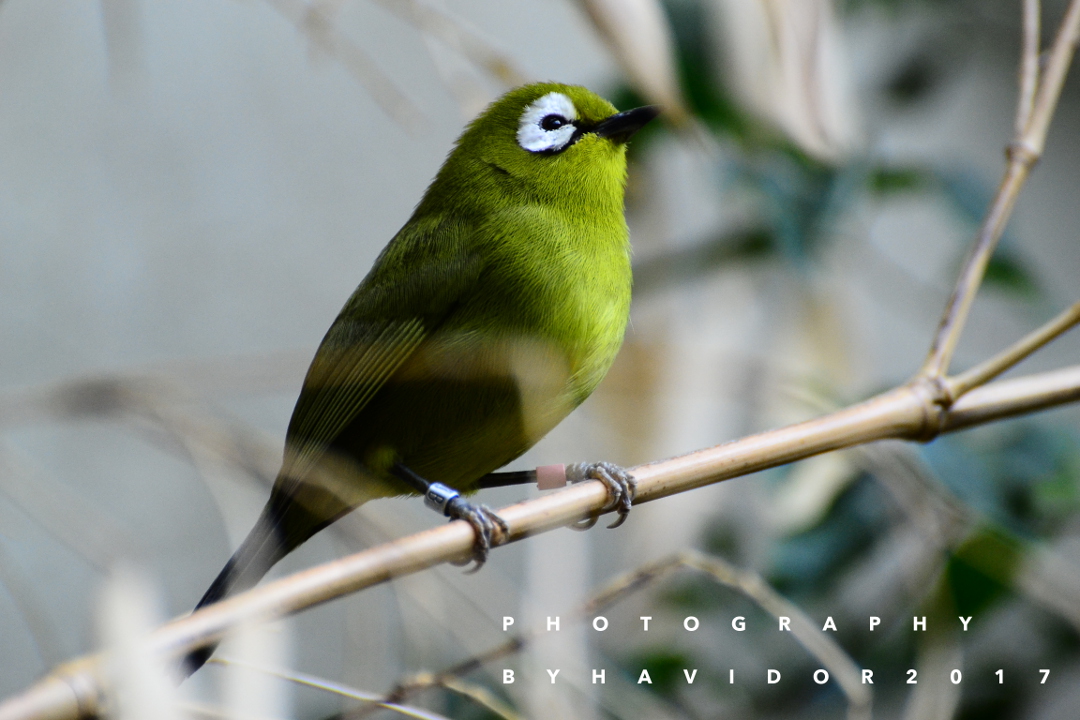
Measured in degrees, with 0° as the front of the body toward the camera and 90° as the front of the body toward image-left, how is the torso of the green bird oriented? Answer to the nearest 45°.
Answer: approximately 270°
